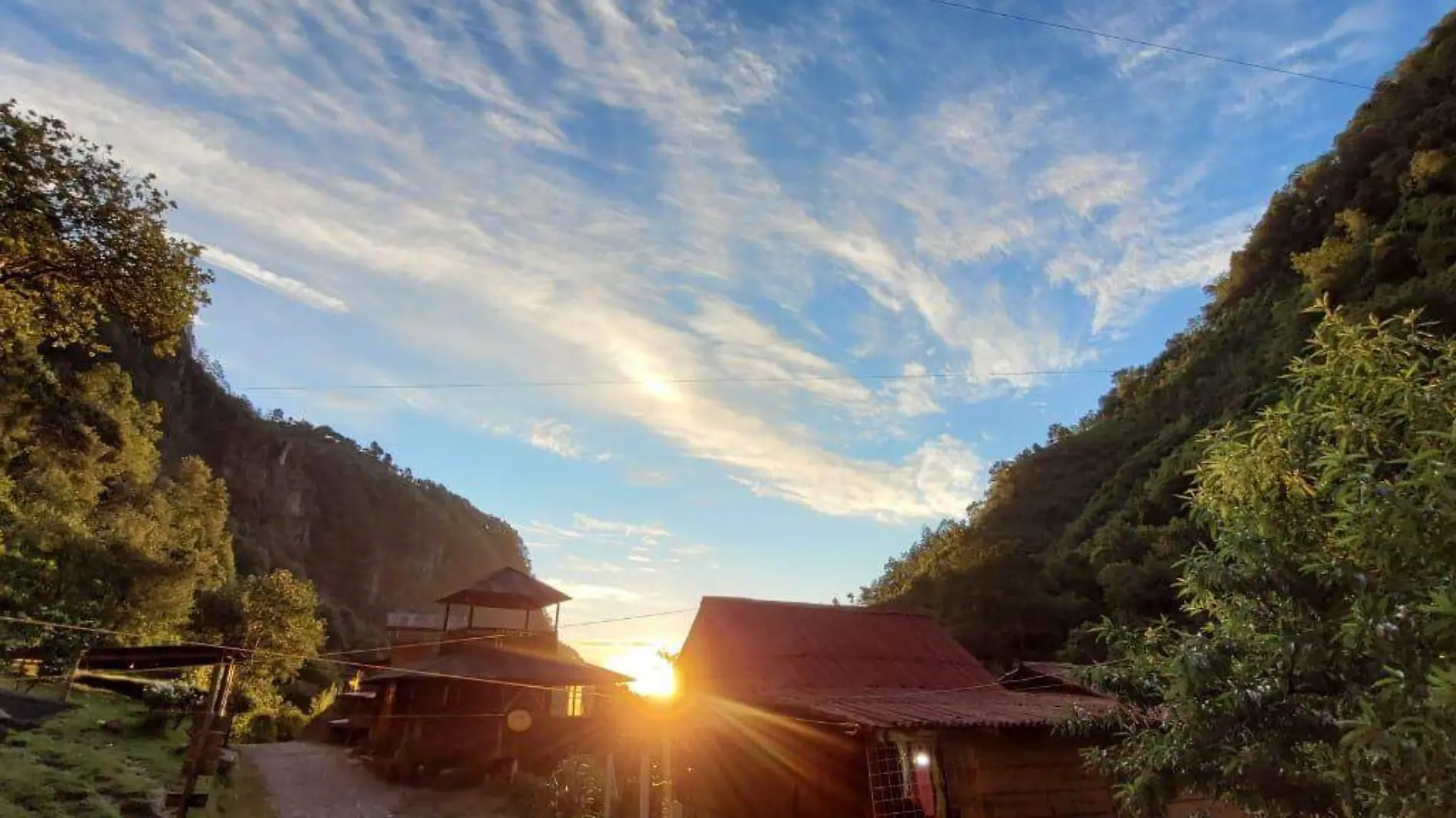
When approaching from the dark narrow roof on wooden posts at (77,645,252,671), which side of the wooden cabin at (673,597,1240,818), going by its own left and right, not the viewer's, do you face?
right

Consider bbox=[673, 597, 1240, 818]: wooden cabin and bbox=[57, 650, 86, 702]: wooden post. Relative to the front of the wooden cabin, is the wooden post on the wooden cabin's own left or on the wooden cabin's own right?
on the wooden cabin's own right

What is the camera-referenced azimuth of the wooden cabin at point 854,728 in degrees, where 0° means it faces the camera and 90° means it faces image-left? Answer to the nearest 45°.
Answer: approximately 0°

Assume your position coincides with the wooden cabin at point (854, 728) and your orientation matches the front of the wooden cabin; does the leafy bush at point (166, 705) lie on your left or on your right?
on your right

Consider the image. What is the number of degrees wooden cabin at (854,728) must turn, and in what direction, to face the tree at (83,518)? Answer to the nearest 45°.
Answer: approximately 90° to its right

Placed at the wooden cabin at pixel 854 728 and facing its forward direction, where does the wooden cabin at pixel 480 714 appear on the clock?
the wooden cabin at pixel 480 714 is roughly at 4 o'clock from the wooden cabin at pixel 854 728.

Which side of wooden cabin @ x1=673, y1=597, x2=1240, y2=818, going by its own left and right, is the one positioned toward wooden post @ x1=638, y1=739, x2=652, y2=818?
right
